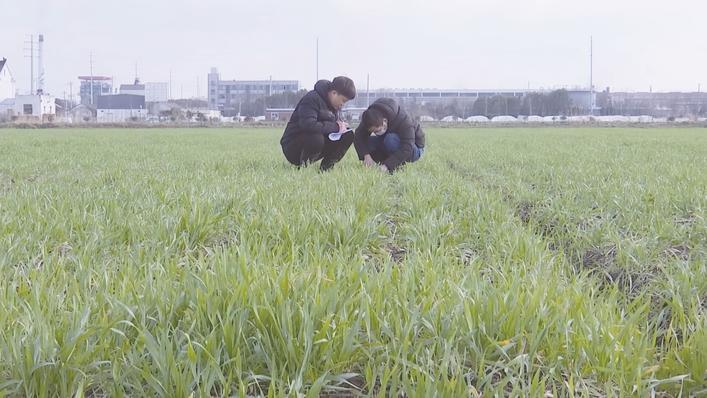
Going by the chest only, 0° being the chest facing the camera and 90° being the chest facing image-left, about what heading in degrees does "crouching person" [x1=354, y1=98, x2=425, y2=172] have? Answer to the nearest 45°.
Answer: approximately 45°

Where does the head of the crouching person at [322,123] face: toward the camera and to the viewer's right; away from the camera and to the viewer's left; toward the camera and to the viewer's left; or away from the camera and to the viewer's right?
toward the camera and to the viewer's right

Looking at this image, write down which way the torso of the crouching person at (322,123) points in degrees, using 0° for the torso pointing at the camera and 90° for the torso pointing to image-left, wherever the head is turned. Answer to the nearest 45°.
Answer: approximately 270°
